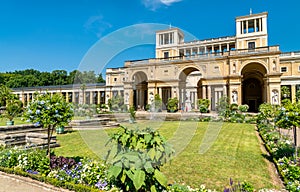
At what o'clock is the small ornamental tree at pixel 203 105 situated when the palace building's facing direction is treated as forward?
The small ornamental tree is roughly at 12 o'clock from the palace building.

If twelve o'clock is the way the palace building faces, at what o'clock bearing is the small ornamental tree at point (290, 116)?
The small ornamental tree is roughly at 11 o'clock from the palace building.

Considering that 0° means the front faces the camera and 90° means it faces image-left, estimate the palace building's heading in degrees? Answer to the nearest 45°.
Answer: approximately 45°
